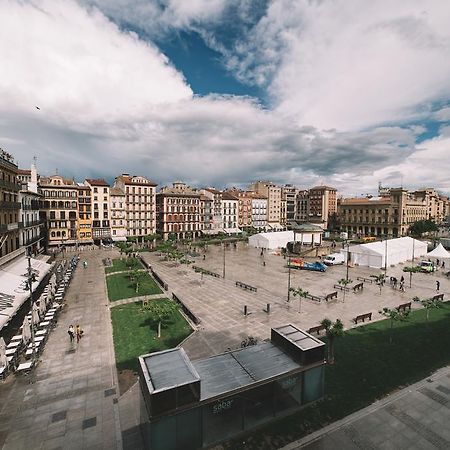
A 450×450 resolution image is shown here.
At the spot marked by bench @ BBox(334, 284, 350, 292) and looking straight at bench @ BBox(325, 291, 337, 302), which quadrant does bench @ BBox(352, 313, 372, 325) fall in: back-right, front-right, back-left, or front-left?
front-left

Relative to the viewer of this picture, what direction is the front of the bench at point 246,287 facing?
facing the viewer and to the left of the viewer

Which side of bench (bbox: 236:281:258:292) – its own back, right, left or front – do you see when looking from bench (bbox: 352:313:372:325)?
left

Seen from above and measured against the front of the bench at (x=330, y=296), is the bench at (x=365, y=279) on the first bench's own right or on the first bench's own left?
on the first bench's own left

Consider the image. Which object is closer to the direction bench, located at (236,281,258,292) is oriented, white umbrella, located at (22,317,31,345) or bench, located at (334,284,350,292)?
the white umbrella

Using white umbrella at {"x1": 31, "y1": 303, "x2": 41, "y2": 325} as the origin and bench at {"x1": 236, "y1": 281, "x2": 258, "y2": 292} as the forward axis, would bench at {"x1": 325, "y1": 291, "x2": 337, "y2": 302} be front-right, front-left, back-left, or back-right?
front-right

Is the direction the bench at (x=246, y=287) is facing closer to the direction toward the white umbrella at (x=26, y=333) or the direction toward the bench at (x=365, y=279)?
the white umbrella

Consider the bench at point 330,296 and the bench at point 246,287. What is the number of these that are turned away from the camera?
0
